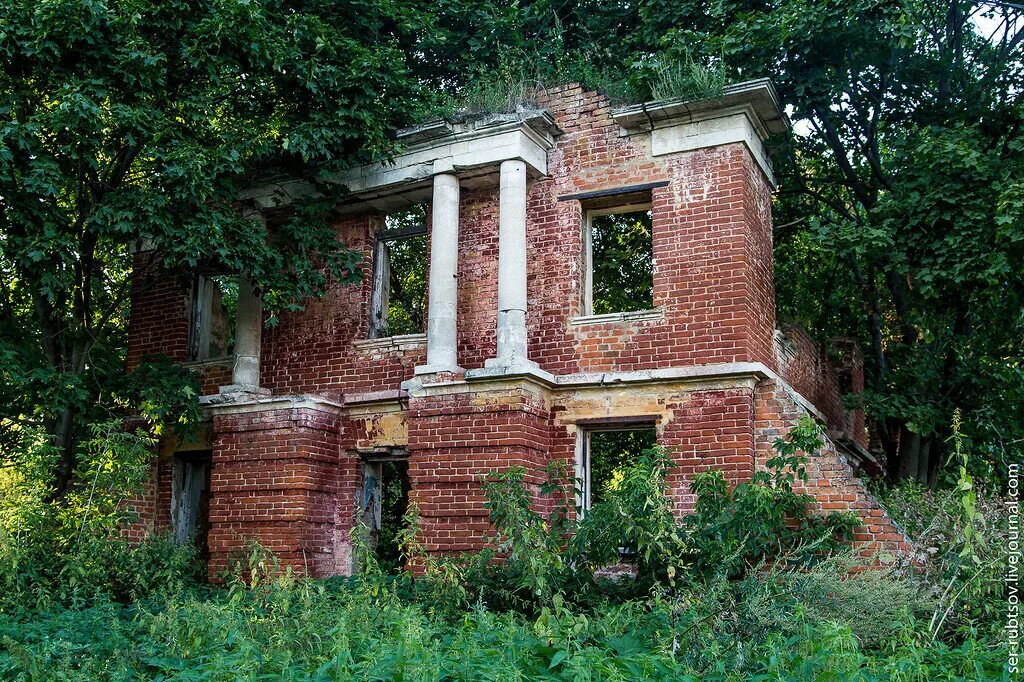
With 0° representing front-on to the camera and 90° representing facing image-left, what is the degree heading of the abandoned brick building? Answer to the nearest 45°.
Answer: approximately 45°
